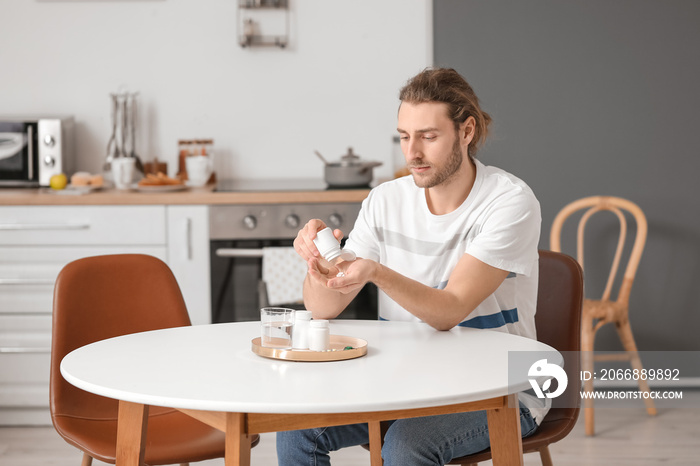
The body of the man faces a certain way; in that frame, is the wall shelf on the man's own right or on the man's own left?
on the man's own right

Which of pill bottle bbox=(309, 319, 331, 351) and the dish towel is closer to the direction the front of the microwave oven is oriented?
the pill bottle

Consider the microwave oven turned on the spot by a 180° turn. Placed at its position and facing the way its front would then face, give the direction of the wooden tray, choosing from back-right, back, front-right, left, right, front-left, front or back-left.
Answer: back

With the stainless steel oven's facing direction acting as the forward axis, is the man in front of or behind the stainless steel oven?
in front

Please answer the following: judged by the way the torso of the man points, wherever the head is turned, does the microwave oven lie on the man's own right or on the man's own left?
on the man's own right

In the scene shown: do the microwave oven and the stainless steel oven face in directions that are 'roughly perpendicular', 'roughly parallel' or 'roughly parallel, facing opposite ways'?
roughly parallel

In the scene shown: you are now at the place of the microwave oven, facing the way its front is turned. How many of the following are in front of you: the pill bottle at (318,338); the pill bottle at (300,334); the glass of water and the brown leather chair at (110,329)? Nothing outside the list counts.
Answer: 4

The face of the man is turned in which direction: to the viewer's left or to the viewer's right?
to the viewer's left

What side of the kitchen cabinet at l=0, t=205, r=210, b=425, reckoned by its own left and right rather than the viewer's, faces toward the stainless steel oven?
left

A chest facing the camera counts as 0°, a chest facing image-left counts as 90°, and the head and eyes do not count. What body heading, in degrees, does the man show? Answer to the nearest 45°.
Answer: approximately 45°

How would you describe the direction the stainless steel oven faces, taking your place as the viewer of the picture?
facing the viewer

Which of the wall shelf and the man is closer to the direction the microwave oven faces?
the man

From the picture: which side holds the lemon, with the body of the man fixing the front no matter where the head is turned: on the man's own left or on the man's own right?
on the man's own right

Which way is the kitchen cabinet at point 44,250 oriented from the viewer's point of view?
toward the camera
